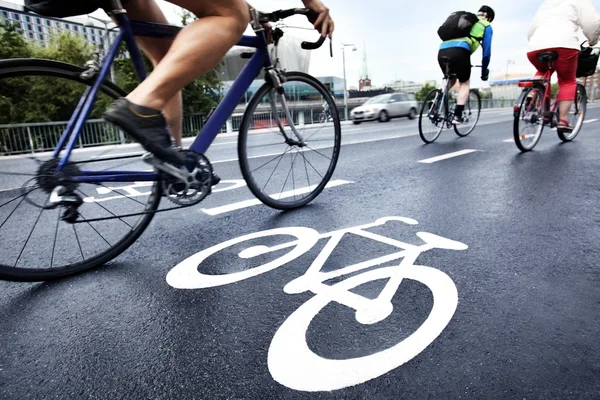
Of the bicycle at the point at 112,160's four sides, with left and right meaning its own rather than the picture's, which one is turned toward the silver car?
front

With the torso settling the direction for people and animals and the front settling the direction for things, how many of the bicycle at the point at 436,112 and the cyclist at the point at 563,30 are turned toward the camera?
0

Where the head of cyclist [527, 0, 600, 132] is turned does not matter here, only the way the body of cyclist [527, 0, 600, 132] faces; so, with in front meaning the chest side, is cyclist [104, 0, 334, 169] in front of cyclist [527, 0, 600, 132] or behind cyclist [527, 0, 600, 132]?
behind

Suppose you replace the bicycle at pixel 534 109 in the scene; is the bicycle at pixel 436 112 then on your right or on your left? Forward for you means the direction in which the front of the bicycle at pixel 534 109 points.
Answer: on your left

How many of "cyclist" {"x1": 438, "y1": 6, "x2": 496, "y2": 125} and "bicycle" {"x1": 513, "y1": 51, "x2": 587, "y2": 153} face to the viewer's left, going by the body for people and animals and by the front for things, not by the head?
0

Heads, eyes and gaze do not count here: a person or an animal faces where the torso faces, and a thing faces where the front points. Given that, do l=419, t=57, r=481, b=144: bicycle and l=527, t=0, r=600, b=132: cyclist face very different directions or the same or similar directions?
same or similar directions

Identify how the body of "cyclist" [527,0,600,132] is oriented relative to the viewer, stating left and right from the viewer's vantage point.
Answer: facing away from the viewer and to the right of the viewer

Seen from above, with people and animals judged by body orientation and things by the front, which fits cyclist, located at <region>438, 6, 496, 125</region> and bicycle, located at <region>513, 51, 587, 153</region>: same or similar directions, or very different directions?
same or similar directions

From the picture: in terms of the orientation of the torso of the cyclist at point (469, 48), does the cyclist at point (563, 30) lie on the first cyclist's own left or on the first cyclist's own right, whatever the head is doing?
on the first cyclist's own right

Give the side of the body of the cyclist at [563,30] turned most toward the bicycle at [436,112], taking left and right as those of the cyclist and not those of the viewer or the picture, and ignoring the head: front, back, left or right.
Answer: left

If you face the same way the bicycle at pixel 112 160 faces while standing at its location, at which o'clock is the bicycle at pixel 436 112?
the bicycle at pixel 436 112 is roughly at 12 o'clock from the bicycle at pixel 112 160.

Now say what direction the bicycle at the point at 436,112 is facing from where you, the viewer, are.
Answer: facing away from the viewer and to the right of the viewer

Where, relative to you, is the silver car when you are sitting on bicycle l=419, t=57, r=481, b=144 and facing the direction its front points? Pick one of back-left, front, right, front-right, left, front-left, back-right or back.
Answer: front-left
